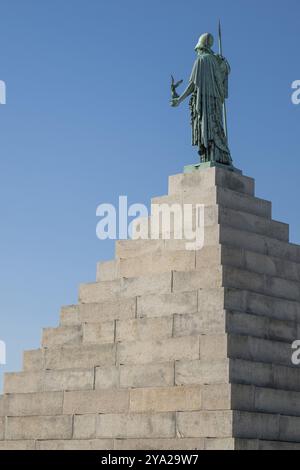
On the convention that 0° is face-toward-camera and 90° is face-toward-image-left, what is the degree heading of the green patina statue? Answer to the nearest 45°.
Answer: approximately 135°
